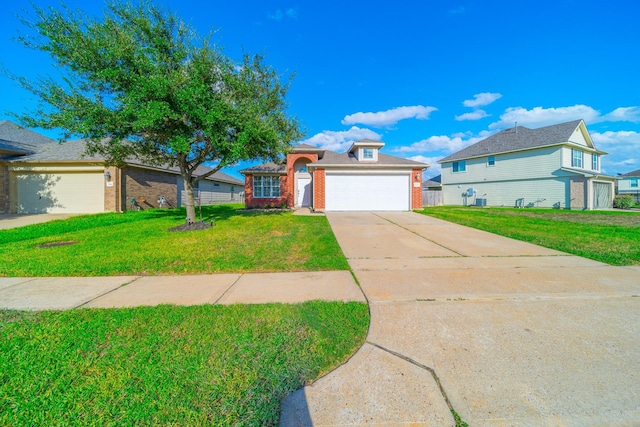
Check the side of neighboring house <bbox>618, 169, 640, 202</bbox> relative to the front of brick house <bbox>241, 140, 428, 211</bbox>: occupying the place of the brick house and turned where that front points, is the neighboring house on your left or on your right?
on your left

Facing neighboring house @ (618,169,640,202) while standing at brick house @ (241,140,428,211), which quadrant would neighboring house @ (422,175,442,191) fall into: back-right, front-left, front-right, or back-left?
front-left

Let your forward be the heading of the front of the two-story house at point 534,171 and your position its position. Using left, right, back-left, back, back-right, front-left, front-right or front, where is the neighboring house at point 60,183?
right

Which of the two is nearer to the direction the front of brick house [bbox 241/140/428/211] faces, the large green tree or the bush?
the large green tree

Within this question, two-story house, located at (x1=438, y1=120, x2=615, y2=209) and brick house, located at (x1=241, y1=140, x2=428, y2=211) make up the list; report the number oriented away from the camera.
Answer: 0

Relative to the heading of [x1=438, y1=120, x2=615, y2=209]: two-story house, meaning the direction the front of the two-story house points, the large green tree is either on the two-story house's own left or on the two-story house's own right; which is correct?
on the two-story house's own right

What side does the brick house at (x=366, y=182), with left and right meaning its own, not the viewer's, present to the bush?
left

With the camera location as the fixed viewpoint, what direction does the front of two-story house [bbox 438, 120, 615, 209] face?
facing the viewer and to the right of the viewer

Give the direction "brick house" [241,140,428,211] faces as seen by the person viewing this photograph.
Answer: facing the viewer

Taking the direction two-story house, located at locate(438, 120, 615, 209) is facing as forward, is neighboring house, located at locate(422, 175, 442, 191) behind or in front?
behind

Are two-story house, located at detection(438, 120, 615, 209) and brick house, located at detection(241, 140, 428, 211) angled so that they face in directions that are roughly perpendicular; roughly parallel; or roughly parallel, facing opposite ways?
roughly parallel
